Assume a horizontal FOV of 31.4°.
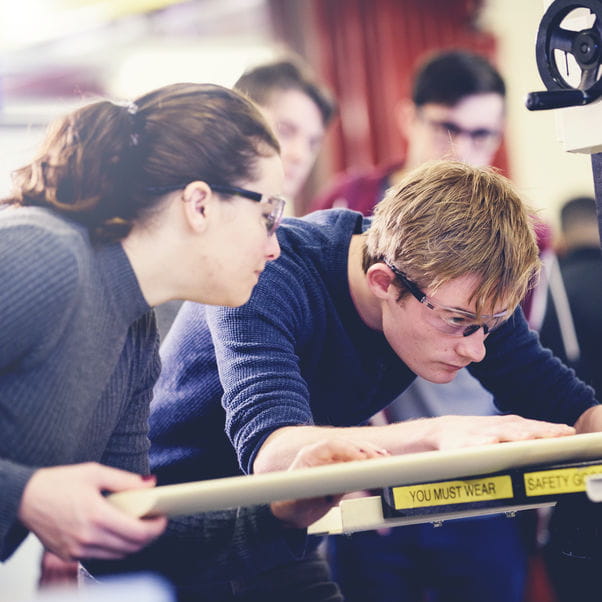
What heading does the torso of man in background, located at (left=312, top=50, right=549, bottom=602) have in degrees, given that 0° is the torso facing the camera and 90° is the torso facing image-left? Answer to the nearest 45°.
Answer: approximately 315°

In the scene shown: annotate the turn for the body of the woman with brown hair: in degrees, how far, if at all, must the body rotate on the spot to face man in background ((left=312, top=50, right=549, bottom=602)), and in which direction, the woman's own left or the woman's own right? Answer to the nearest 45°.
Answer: approximately 45° to the woman's own left

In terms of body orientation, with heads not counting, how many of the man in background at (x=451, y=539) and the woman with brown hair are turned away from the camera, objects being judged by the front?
0

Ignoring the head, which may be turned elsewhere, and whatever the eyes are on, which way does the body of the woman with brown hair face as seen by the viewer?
to the viewer's right

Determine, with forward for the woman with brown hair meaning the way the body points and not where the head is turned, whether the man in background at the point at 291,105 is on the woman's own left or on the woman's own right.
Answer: on the woman's own left

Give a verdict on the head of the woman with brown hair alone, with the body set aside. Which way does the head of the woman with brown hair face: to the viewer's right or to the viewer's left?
to the viewer's right
